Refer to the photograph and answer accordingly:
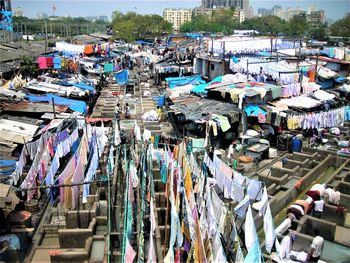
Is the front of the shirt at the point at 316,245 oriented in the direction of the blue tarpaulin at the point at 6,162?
yes

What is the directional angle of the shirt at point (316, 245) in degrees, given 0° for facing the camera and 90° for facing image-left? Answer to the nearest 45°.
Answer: approximately 90°

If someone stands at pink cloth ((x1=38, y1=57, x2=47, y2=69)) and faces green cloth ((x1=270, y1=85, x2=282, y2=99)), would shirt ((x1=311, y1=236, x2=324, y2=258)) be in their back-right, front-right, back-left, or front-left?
front-right

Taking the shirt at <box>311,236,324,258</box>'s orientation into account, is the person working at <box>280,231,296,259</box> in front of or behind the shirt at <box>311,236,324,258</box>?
in front

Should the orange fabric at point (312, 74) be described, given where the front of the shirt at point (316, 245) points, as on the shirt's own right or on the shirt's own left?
on the shirt's own right

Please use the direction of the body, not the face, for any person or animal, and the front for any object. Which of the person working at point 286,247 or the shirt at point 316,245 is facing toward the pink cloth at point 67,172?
the shirt

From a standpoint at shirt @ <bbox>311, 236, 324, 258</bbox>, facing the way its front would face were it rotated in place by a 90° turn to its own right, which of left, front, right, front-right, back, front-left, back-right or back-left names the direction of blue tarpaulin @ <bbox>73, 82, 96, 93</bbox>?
front-left
